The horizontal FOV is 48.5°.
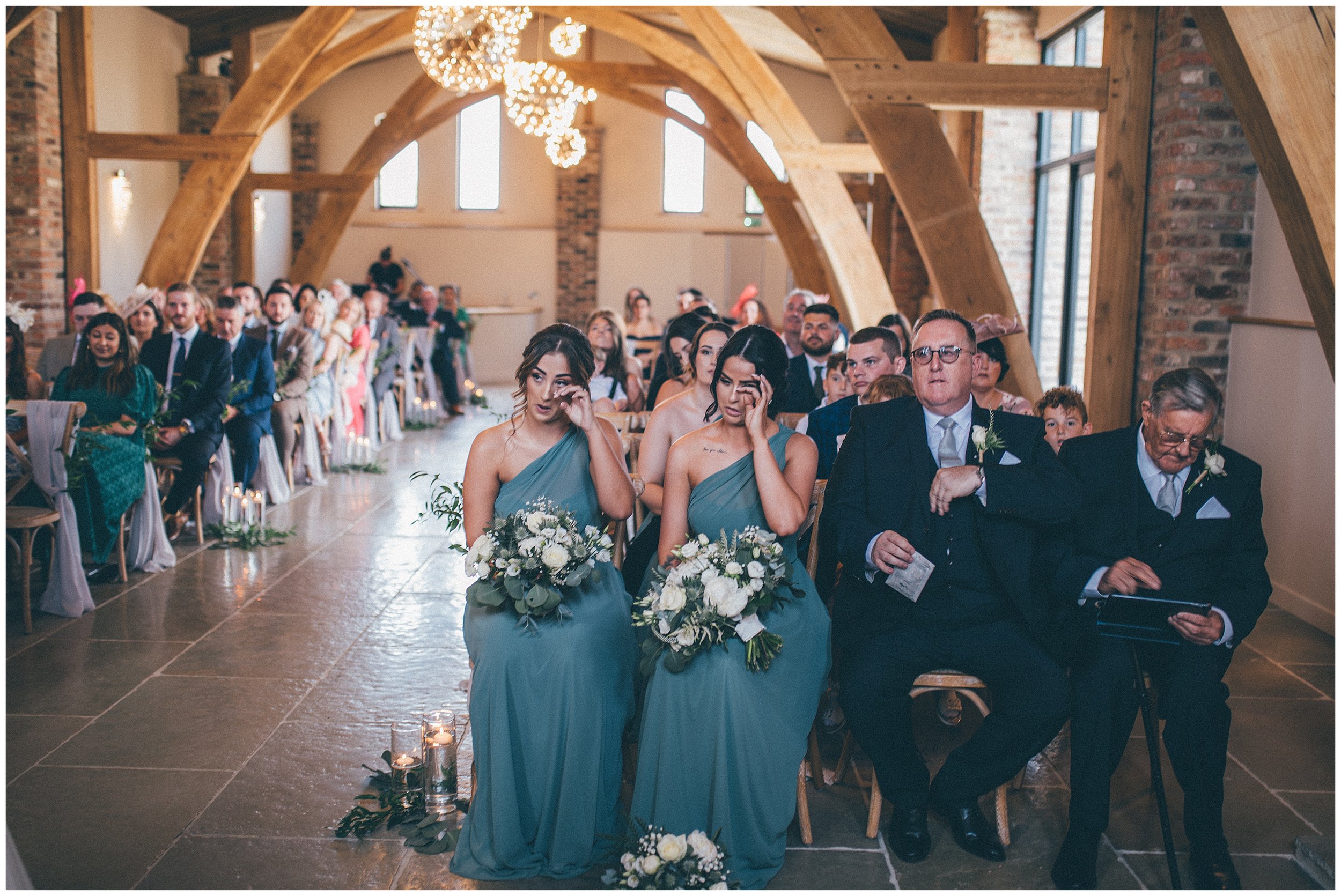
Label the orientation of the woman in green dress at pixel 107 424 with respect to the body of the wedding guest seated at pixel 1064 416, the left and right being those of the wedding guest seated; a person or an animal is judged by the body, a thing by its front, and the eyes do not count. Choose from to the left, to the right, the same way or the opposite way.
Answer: the same way

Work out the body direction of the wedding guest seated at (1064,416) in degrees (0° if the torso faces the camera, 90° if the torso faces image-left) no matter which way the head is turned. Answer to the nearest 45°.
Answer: approximately 45°

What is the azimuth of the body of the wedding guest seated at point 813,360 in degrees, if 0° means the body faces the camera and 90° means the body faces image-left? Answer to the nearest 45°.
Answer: approximately 0°

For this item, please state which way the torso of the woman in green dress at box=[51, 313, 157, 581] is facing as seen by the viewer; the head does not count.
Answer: toward the camera

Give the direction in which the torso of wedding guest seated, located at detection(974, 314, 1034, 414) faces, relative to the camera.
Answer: toward the camera

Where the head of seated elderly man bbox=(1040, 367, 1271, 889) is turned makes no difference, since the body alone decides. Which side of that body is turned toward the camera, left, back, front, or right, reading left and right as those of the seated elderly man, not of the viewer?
front
